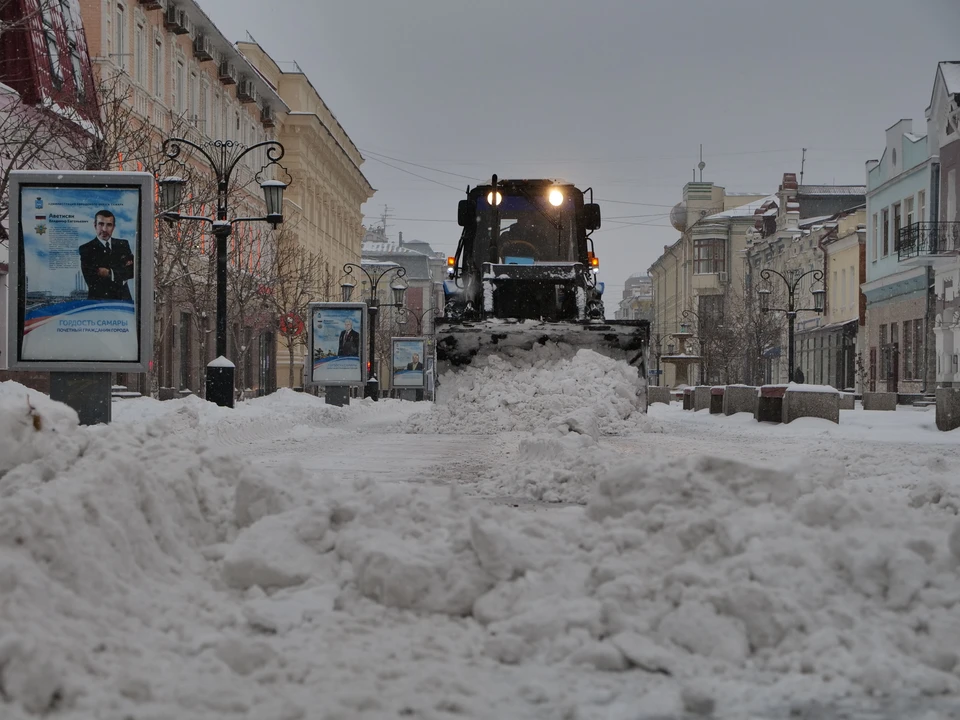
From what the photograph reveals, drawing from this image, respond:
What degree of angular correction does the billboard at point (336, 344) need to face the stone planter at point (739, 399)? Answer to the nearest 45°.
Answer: approximately 90° to its left

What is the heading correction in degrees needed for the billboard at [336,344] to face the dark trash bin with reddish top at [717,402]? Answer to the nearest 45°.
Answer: approximately 90° to its left

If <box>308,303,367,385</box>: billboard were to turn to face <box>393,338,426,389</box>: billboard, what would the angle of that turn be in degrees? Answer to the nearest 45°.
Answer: approximately 180°

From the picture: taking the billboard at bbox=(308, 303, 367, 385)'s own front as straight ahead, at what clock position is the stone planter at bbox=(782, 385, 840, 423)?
The stone planter is roughly at 10 o'clock from the billboard.

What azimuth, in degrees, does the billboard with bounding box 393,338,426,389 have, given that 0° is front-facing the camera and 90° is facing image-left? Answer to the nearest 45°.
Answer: approximately 0°

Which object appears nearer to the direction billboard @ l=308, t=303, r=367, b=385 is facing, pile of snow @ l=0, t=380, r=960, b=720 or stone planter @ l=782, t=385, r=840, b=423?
the pile of snow

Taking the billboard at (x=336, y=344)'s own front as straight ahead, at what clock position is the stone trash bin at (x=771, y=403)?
The stone trash bin is roughly at 10 o'clock from the billboard.

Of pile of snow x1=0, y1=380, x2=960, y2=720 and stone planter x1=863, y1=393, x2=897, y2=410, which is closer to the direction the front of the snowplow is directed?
the pile of snow

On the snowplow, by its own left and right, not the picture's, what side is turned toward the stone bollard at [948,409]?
left
